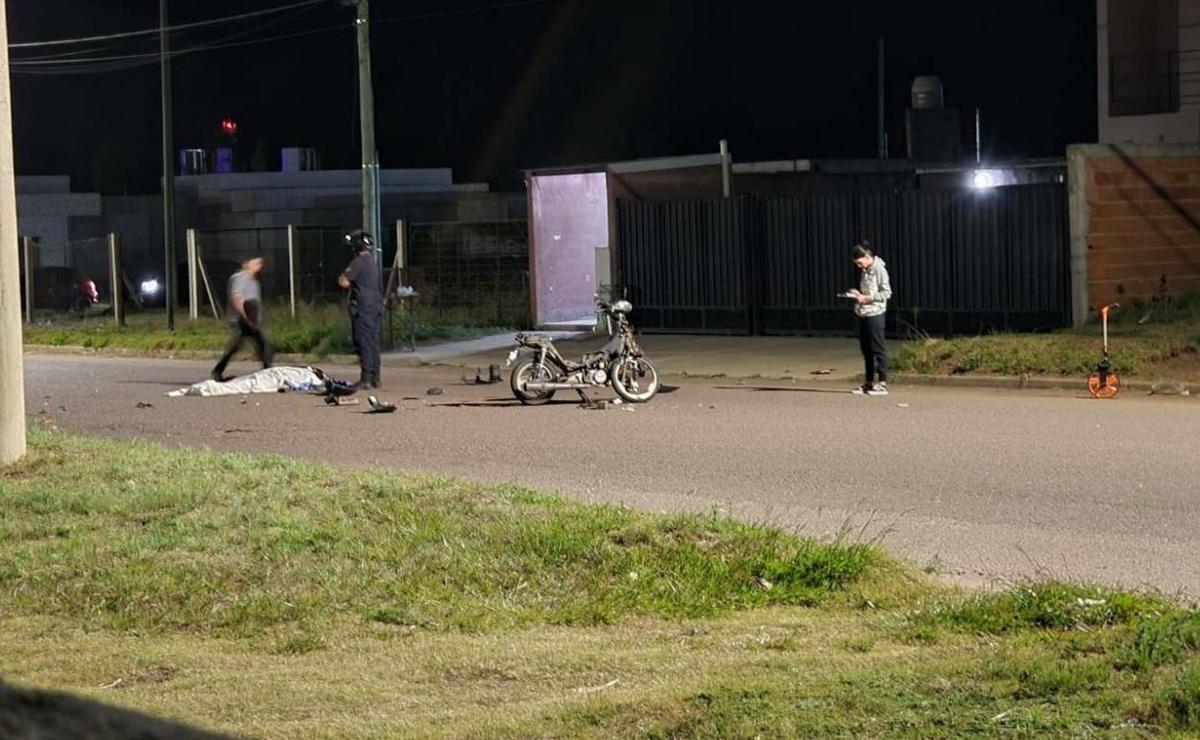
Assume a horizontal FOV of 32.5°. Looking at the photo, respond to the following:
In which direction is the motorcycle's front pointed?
to the viewer's right

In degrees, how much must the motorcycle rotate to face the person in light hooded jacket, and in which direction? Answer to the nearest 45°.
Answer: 0° — it already faces them

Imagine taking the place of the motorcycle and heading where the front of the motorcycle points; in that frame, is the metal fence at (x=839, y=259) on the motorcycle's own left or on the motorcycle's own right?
on the motorcycle's own left

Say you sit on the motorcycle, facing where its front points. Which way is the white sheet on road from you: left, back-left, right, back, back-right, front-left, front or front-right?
back-left

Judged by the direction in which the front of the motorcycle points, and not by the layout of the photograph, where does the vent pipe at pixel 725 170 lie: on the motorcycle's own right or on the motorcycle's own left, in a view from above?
on the motorcycle's own left
